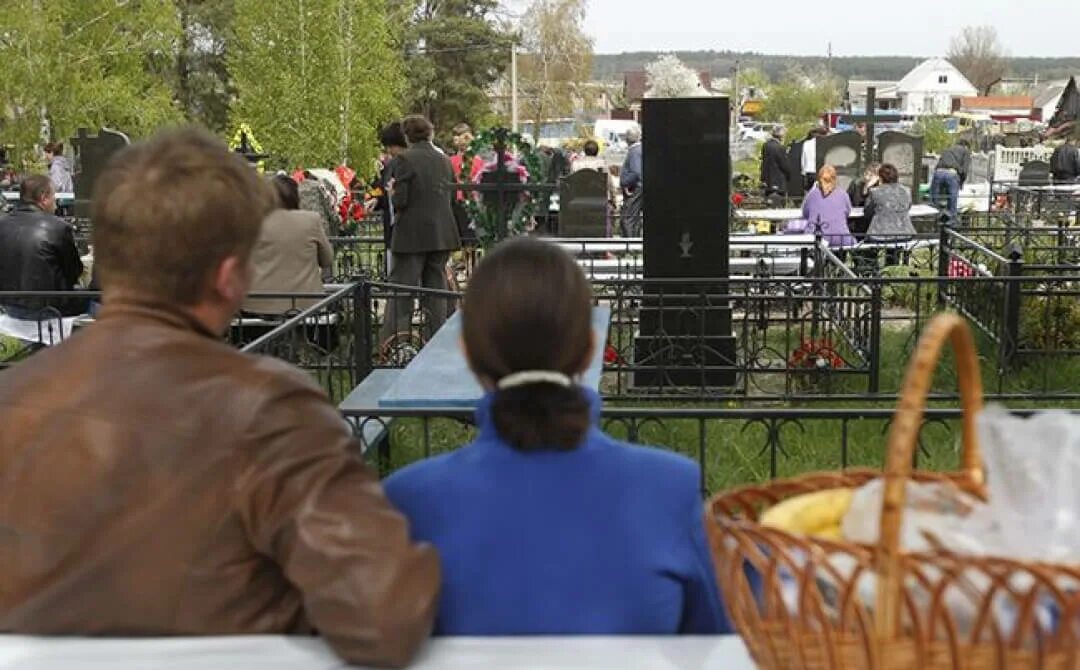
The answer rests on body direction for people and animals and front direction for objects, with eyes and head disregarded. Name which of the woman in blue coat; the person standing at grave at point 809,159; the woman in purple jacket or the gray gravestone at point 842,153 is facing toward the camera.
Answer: the gray gravestone

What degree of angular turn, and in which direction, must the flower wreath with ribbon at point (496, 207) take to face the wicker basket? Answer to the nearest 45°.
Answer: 0° — it already faces it

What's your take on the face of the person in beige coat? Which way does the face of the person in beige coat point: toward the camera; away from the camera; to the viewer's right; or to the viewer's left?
away from the camera

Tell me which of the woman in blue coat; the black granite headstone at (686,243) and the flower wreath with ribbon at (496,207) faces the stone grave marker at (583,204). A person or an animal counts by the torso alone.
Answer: the woman in blue coat

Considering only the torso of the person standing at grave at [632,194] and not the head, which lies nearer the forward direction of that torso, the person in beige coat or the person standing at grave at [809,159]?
the person in beige coat

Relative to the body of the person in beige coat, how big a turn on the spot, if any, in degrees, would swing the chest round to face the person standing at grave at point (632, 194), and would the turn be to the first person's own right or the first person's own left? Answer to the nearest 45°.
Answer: approximately 45° to the first person's own right

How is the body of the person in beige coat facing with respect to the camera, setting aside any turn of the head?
away from the camera

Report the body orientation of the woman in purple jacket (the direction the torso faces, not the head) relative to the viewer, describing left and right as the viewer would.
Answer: facing away from the viewer

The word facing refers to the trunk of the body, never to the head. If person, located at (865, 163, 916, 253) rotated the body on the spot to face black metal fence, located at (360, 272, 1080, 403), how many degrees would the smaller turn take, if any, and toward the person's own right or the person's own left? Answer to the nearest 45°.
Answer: approximately 180°

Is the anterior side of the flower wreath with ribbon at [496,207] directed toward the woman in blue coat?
yes

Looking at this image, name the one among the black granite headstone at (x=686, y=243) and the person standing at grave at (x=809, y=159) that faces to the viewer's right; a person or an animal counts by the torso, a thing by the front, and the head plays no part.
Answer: the person standing at grave

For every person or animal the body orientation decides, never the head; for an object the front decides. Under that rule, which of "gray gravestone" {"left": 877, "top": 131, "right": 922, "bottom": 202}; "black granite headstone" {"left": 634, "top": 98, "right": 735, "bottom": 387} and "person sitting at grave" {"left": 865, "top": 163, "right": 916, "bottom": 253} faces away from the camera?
the person sitting at grave

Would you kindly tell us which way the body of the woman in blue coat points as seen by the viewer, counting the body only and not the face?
away from the camera

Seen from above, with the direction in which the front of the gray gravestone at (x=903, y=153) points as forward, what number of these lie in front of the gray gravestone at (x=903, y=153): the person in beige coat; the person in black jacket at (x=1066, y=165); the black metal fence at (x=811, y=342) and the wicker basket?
3

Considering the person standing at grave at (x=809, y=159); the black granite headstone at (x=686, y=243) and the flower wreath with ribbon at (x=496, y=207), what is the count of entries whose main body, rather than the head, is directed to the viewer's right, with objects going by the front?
1

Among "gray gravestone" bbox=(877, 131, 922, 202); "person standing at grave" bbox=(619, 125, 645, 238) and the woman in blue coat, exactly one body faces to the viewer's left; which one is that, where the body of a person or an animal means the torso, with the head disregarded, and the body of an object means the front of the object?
the person standing at grave
